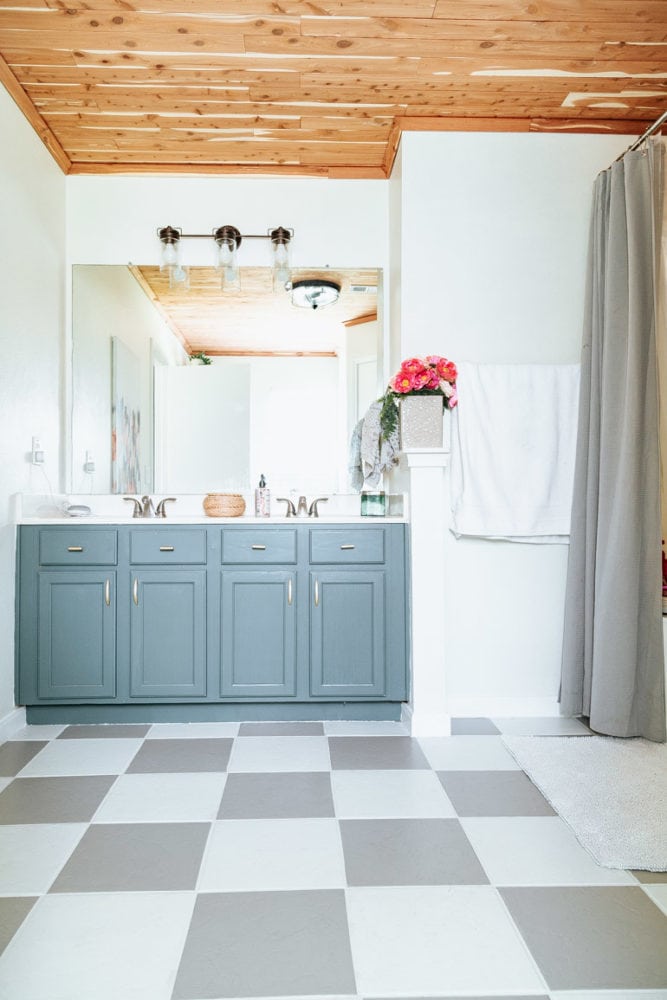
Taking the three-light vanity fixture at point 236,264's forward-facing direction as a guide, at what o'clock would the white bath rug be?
The white bath rug is roughly at 11 o'clock from the three-light vanity fixture.

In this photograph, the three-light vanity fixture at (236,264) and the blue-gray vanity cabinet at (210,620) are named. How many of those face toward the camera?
2

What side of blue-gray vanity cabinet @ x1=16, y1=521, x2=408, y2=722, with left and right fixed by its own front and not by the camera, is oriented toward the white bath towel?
left

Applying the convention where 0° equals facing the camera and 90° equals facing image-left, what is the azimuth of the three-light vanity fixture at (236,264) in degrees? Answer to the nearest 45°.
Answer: approximately 0°

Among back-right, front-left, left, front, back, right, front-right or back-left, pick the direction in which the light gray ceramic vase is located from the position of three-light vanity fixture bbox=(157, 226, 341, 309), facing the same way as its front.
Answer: front-left

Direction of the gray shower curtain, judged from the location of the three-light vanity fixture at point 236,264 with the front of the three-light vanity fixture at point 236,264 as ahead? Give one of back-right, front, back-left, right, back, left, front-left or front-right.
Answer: front-left

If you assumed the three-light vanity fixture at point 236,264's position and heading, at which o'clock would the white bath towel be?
The white bath towel is roughly at 10 o'clock from the three-light vanity fixture.
